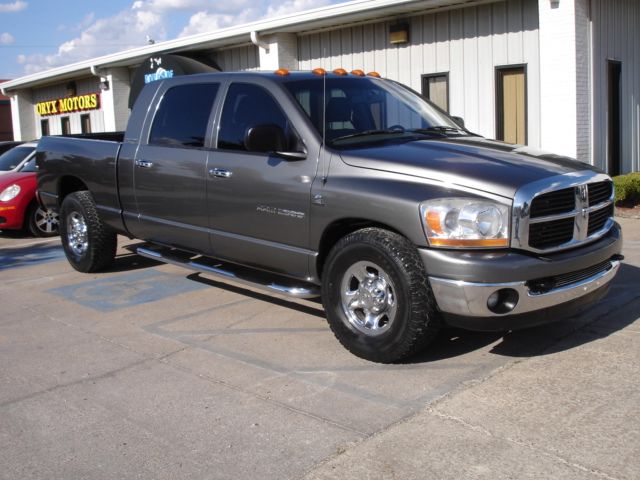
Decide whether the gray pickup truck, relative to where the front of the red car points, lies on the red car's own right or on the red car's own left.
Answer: on the red car's own left

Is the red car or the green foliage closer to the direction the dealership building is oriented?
the red car

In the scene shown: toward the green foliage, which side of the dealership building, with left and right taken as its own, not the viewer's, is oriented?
left

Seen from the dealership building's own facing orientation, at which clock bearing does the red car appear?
The red car is roughly at 1 o'clock from the dealership building.

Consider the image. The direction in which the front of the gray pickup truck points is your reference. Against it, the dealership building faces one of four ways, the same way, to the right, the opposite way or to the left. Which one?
to the right

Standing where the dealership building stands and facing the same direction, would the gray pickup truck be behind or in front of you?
in front

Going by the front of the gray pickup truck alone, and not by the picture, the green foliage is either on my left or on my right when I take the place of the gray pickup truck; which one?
on my left

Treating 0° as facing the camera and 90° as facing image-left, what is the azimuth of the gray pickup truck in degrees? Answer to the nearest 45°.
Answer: approximately 315°

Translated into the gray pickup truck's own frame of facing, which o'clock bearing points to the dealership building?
The dealership building is roughly at 8 o'clock from the gray pickup truck.
